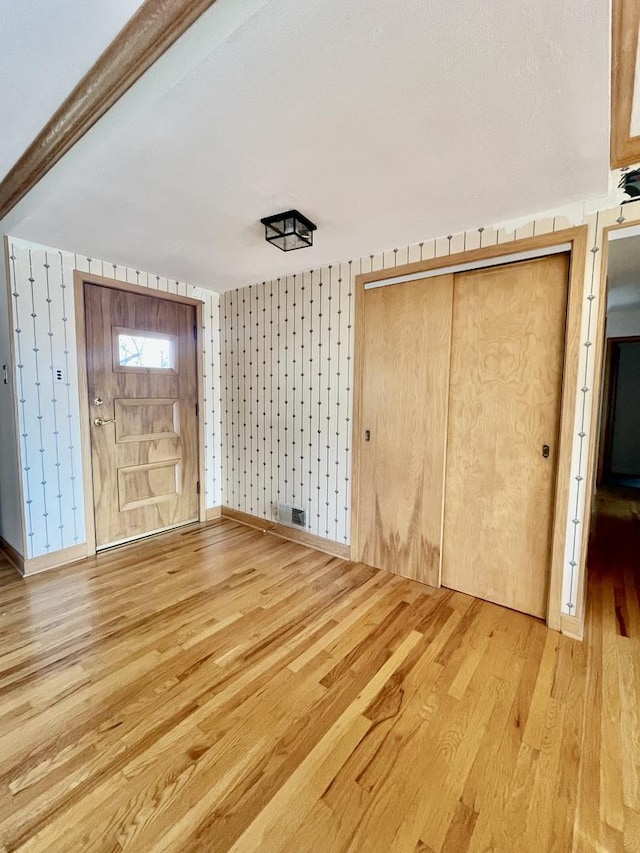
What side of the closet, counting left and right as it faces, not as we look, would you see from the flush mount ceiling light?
front

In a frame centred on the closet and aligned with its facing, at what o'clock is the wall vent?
The wall vent is roughly at 2 o'clock from the closet.

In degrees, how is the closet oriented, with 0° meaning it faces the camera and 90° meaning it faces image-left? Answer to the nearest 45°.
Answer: approximately 45°

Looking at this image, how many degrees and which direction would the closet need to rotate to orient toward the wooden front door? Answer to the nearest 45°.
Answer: approximately 45° to its right
